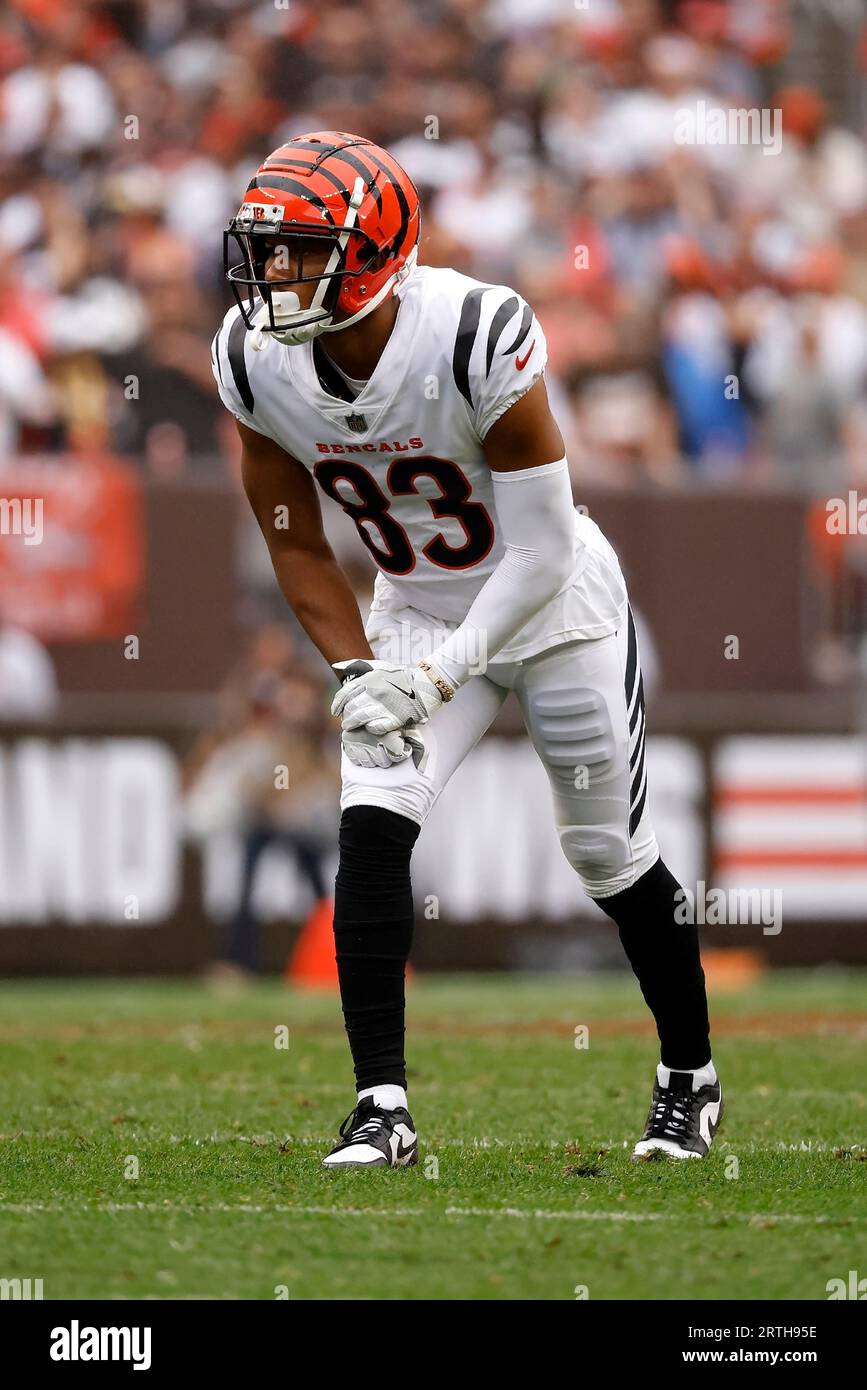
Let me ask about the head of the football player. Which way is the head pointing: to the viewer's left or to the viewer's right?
to the viewer's left

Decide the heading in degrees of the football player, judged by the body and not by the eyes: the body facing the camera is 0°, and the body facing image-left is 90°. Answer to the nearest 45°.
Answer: approximately 45°

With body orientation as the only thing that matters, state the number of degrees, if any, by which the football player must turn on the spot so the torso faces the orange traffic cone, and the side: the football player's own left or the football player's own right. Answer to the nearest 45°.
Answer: approximately 135° to the football player's own right
